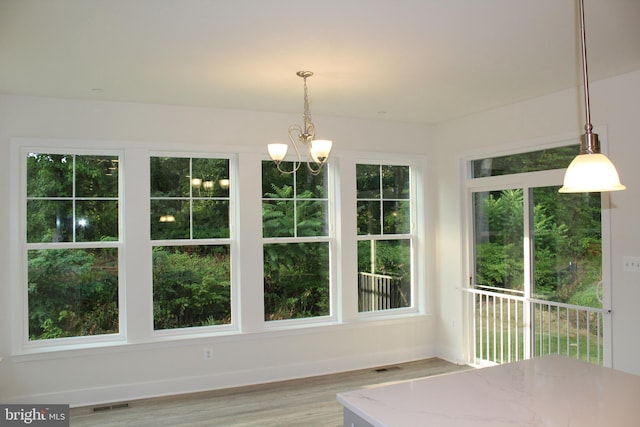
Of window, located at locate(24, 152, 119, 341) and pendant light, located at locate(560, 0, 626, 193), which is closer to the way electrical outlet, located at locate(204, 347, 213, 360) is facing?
the pendant light

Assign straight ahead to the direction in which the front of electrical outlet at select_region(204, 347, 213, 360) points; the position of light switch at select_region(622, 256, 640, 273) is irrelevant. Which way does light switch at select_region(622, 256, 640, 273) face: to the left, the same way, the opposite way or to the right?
to the right

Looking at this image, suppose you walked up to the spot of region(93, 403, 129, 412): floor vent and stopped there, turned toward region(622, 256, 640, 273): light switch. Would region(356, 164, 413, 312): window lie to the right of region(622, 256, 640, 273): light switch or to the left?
left

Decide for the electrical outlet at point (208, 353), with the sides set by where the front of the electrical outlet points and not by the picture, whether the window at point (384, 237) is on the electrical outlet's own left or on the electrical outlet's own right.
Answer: on the electrical outlet's own left

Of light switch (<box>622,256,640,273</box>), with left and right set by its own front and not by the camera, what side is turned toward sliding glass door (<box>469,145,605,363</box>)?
right

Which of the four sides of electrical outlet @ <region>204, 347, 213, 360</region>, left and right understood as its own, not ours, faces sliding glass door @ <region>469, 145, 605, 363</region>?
left

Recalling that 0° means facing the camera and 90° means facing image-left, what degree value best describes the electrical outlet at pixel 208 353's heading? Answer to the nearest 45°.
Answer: approximately 0°

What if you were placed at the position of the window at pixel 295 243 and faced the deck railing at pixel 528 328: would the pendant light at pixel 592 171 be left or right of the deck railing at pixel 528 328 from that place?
right

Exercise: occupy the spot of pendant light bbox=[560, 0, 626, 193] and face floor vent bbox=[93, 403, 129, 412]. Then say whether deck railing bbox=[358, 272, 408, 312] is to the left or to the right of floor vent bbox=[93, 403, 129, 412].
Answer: right
